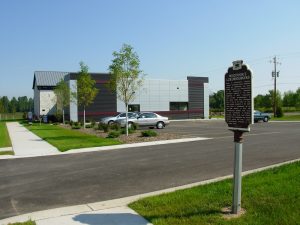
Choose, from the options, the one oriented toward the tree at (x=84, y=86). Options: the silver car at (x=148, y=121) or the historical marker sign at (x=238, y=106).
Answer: the silver car

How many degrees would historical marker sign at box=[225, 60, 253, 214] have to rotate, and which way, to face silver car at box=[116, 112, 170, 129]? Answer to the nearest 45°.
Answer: approximately 135° to its right

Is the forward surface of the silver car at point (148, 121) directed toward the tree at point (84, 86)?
yes

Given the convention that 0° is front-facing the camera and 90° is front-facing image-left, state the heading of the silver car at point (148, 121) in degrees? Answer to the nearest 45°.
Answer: approximately 90°

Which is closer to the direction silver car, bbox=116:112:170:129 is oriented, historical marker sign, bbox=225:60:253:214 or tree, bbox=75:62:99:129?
the tree

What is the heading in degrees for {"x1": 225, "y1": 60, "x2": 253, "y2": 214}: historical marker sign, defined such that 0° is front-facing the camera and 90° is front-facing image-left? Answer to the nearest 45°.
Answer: approximately 45°

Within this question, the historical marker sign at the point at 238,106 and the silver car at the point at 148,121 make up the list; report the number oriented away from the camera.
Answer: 0

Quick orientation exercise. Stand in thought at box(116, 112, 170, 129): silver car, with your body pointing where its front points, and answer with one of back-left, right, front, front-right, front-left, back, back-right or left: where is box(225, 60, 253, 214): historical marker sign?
left

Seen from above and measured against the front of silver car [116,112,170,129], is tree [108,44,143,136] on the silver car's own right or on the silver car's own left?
on the silver car's own left
